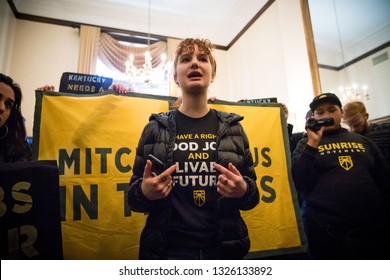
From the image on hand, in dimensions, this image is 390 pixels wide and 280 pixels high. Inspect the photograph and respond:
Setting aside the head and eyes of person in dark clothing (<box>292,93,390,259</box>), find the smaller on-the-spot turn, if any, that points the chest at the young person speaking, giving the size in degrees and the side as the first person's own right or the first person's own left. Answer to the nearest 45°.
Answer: approximately 45° to the first person's own right

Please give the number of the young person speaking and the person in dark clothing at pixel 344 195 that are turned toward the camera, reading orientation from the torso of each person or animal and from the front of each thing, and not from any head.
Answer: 2

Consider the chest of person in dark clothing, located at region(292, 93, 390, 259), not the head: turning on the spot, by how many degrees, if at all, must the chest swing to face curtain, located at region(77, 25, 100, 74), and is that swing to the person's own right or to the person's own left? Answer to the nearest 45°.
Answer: approximately 90° to the person's own right

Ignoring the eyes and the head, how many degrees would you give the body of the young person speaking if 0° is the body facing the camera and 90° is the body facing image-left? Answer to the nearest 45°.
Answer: approximately 0°

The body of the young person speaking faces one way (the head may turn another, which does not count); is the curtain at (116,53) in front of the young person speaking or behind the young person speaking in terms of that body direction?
behind

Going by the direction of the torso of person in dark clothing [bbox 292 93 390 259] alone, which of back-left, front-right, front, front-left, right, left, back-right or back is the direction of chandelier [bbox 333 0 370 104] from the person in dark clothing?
back

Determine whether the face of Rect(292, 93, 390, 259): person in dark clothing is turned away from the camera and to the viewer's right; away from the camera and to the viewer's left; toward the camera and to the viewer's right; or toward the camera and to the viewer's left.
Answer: toward the camera and to the viewer's left
